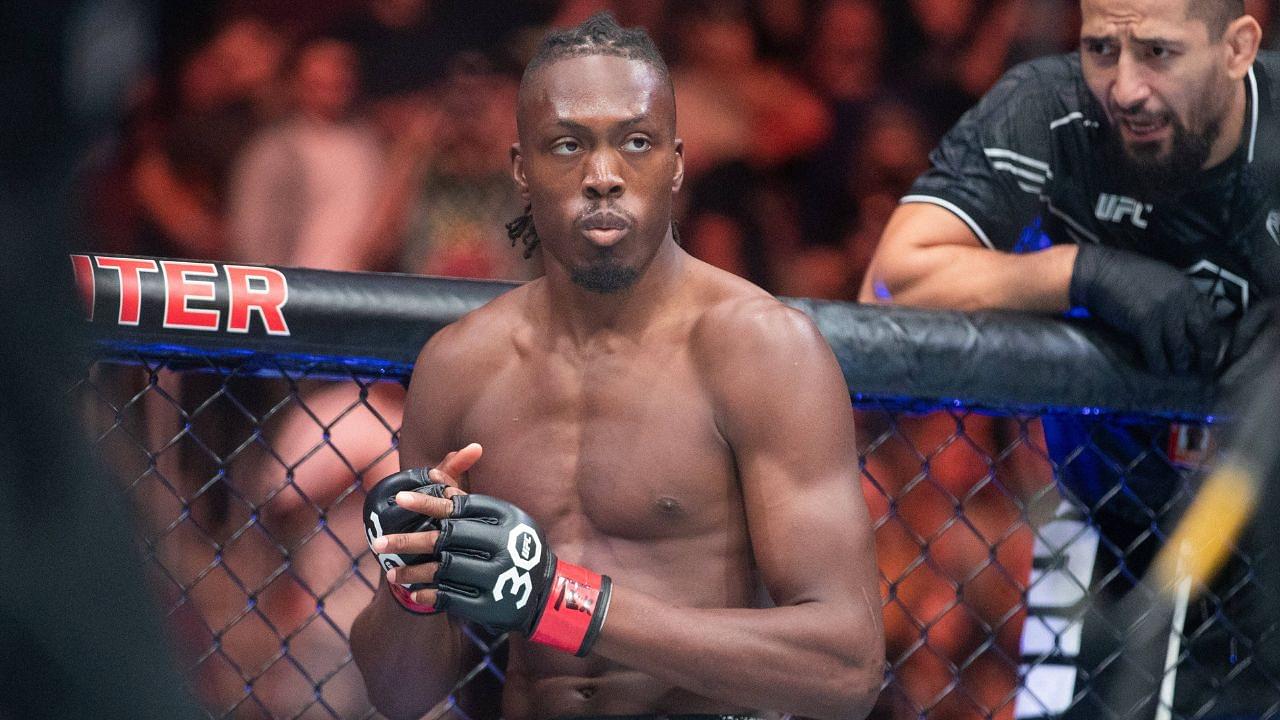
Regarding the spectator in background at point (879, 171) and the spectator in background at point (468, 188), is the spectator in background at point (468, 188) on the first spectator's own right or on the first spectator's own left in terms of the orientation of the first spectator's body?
on the first spectator's own right

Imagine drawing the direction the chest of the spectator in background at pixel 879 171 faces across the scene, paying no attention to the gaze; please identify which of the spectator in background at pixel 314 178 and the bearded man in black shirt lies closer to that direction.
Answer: the bearded man in black shirt

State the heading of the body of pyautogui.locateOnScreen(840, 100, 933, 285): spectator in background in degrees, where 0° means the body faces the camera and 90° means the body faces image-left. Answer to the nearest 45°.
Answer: approximately 0°

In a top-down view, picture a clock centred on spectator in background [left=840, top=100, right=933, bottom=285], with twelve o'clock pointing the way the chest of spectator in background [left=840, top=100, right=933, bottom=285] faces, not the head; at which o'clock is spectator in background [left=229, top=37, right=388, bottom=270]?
spectator in background [left=229, top=37, right=388, bottom=270] is roughly at 2 o'clock from spectator in background [left=840, top=100, right=933, bottom=285].

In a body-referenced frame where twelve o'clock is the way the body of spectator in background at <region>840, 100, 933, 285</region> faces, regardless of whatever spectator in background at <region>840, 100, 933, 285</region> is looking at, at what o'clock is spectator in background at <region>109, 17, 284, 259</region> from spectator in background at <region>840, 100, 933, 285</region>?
spectator in background at <region>109, 17, 284, 259</region> is roughly at 2 o'clock from spectator in background at <region>840, 100, 933, 285</region>.
